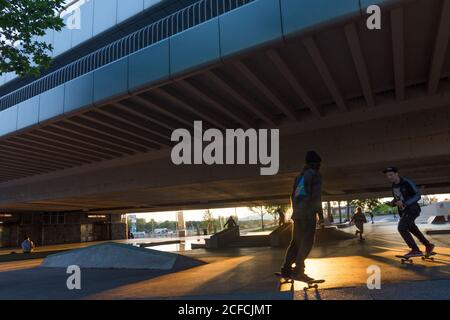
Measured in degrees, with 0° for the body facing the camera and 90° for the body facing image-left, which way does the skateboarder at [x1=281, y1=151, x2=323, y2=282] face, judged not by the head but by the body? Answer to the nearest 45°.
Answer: approximately 225°

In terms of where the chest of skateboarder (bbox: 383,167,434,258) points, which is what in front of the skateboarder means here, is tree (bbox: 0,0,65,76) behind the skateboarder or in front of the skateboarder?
in front

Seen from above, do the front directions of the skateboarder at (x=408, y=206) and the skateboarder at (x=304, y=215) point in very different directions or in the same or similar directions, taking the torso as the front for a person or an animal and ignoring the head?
very different directions

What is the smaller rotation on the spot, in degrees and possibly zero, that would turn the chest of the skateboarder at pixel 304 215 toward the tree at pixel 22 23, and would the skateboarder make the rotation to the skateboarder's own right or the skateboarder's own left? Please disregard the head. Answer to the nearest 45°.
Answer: approximately 135° to the skateboarder's own left

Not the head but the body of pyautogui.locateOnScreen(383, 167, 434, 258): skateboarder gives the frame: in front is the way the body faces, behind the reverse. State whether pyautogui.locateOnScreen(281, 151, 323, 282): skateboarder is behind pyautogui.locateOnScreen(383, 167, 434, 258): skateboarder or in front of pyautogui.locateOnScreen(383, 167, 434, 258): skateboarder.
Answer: in front

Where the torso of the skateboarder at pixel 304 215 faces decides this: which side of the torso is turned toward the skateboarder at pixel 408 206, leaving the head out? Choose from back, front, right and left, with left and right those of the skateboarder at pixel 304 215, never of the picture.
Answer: front

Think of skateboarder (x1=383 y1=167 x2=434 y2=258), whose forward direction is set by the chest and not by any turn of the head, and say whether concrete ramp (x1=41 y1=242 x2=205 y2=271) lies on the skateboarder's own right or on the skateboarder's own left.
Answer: on the skateboarder's own right
